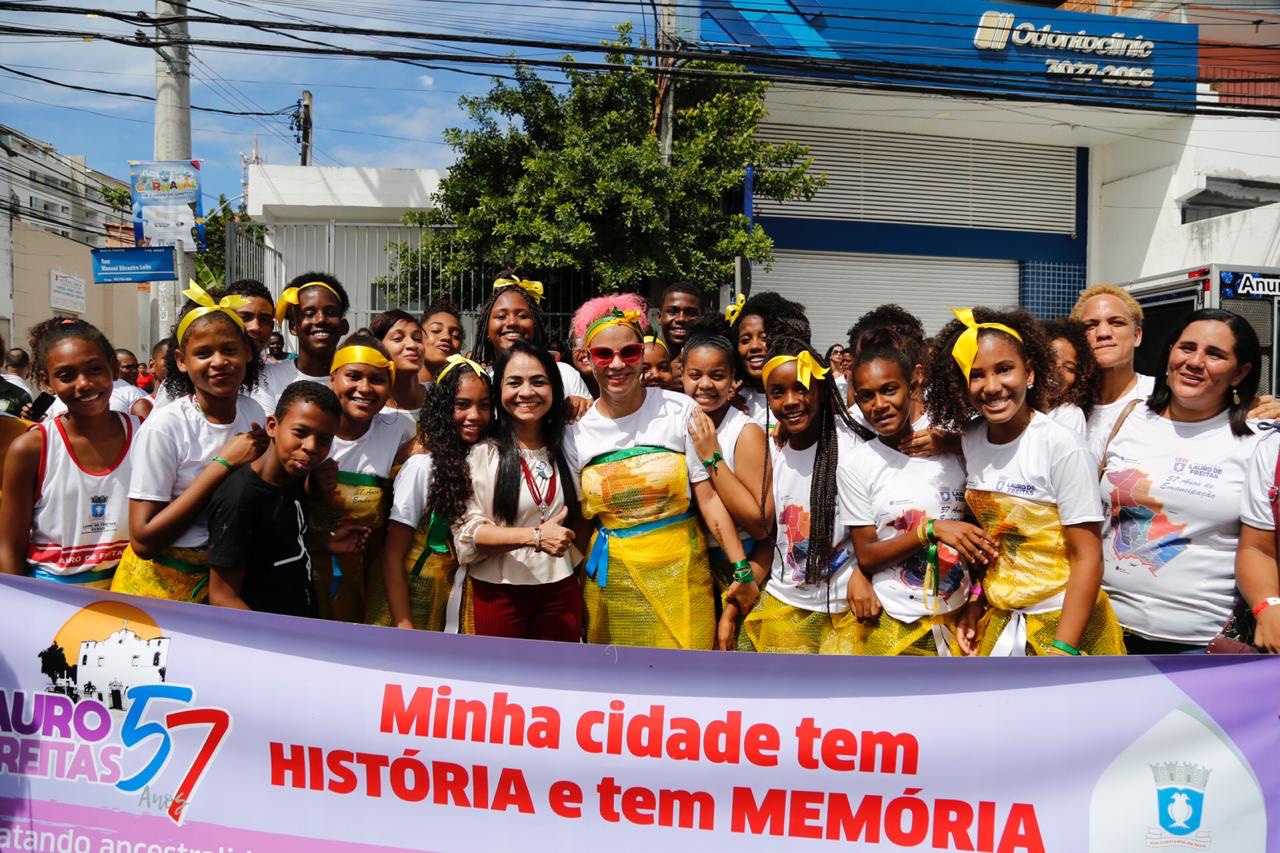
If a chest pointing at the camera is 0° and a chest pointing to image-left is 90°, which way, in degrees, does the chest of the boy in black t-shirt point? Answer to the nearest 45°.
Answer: approximately 315°

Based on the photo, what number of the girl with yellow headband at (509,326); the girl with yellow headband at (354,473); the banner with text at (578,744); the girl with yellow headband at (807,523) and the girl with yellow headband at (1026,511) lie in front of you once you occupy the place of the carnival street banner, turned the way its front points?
5

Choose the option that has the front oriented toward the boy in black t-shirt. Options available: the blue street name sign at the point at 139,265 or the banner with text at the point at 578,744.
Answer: the blue street name sign

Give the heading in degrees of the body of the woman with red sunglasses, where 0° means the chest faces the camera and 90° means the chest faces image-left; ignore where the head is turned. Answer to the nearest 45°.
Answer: approximately 0°

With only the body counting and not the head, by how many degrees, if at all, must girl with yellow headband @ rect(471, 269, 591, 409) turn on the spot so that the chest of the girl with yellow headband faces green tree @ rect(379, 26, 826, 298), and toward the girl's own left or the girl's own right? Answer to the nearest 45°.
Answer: approximately 180°

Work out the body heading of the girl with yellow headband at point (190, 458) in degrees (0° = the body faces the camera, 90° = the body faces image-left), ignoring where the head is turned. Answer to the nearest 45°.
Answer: approximately 315°

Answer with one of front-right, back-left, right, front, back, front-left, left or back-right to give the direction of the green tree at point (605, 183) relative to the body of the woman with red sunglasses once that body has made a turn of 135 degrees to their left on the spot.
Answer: front-left

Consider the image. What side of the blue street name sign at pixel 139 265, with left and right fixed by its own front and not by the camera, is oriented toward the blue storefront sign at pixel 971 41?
left
